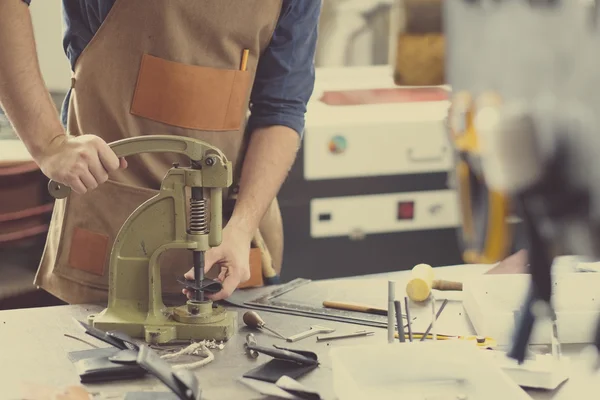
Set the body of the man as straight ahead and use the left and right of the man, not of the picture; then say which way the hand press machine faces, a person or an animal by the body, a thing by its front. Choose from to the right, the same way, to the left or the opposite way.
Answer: to the left

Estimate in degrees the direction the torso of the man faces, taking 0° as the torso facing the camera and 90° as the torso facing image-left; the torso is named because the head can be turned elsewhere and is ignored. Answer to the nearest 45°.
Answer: approximately 0°

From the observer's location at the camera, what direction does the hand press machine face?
facing to the right of the viewer

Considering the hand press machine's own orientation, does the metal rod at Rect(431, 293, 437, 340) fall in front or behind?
in front

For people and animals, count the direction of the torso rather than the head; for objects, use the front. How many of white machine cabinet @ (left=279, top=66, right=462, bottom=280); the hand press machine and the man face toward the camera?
2

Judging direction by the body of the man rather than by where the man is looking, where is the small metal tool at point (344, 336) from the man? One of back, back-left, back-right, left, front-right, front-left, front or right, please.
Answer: front-left

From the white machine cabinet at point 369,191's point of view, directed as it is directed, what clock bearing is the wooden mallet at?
The wooden mallet is roughly at 12 o'clock from the white machine cabinet.

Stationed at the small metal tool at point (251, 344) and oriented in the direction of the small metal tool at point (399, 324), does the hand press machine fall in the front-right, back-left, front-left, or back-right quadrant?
back-left
